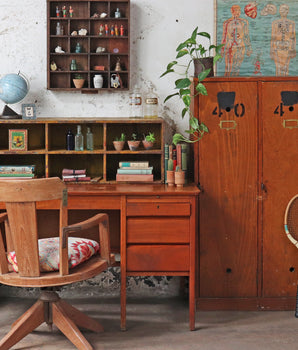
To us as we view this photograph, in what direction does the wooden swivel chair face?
facing away from the viewer and to the right of the viewer

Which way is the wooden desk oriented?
toward the camera

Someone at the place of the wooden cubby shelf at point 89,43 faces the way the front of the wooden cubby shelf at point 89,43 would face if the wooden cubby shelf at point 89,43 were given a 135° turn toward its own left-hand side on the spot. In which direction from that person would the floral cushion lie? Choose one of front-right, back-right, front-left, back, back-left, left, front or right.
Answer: back-right

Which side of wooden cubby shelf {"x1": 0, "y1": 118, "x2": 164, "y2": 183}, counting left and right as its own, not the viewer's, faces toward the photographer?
front

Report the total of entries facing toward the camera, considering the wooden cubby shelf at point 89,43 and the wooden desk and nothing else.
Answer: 2

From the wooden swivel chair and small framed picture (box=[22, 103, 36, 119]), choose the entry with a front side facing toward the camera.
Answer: the small framed picture

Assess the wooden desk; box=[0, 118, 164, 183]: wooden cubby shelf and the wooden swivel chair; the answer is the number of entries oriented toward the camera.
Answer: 2

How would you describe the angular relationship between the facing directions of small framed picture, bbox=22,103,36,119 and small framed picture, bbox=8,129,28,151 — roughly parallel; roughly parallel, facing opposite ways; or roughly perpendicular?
roughly parallel

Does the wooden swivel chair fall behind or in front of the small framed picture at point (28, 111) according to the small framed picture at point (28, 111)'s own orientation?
in front

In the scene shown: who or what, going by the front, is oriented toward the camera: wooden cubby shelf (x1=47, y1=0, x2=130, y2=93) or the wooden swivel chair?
the wooden cubby shelf
